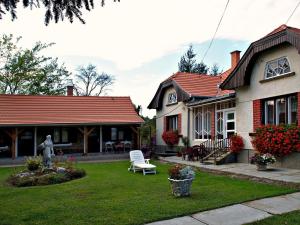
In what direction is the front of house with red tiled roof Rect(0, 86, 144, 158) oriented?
toward the camera

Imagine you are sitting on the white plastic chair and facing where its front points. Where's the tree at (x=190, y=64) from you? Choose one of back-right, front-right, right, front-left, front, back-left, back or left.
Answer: back-left

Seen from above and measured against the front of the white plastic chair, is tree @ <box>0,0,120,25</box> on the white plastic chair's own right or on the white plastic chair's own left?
on the white plastic chair's own right

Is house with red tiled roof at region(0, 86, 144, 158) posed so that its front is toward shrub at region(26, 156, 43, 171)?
yes

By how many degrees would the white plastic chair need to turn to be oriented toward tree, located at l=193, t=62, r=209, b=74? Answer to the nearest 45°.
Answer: approximately 135° to its left

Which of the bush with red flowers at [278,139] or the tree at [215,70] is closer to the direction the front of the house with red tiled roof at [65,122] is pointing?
the bush with red flowers

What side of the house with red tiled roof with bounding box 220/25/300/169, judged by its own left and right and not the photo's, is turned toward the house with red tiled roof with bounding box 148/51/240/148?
right

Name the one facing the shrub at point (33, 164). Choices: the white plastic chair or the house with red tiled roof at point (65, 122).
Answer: the house with red tiled roof

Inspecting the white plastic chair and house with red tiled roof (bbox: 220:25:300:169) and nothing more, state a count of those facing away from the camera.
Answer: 0

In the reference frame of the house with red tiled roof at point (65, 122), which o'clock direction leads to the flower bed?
The flower bed is roughly at 12 o'clock from the house with red tiled roof.

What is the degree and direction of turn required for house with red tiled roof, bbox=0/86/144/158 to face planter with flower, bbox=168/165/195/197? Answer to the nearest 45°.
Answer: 0° — it already faces it
